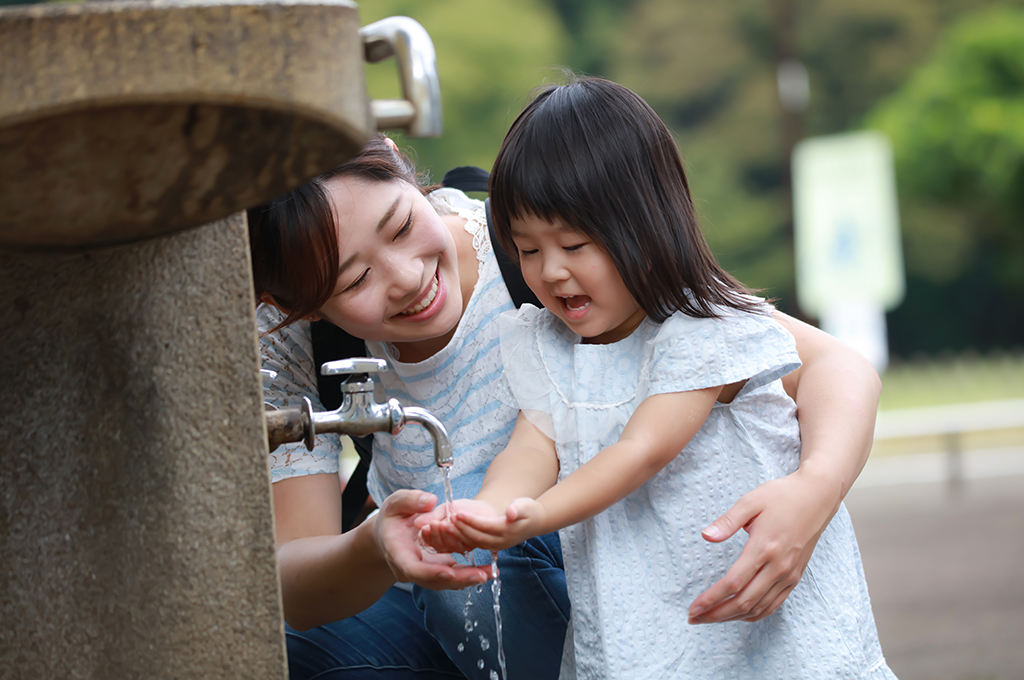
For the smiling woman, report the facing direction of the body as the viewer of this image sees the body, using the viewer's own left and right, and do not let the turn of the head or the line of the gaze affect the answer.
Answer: facing the viewer

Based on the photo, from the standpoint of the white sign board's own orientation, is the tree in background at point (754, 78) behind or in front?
behind

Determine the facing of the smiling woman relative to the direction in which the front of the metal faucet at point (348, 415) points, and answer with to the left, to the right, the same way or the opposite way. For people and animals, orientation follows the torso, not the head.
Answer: to the right

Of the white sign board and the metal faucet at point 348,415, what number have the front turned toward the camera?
1

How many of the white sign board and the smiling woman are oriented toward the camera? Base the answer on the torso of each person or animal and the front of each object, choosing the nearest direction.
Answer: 2

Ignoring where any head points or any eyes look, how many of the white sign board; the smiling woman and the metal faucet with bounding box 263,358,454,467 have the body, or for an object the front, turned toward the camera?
2

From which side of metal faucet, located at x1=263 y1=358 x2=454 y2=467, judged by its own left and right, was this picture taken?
right

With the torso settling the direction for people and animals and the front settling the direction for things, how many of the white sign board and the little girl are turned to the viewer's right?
0

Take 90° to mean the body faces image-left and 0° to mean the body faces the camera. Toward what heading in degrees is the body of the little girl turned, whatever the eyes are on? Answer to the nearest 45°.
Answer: approximately 45°

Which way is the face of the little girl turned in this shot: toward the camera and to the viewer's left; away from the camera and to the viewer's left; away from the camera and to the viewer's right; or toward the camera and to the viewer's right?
toward the camera and to the viewer's left
